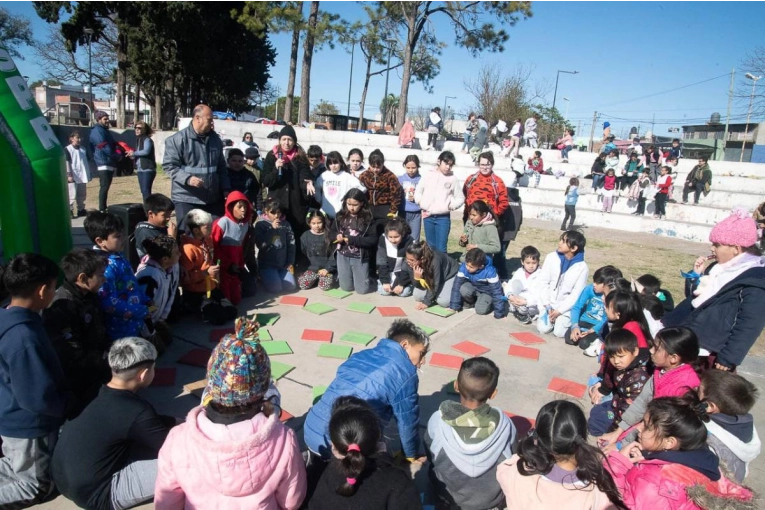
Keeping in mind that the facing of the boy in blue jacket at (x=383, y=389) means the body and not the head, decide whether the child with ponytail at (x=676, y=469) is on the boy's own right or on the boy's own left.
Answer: on the boy's own right

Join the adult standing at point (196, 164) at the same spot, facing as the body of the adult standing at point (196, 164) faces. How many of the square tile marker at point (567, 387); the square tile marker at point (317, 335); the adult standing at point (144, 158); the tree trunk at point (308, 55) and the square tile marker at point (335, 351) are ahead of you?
3

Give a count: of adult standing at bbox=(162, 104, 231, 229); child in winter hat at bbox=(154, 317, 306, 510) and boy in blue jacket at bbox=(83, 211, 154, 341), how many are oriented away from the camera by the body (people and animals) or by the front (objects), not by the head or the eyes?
1

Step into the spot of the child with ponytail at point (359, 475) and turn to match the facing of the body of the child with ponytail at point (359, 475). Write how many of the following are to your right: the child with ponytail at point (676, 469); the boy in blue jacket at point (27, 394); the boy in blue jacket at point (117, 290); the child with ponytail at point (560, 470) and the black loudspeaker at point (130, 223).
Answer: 2

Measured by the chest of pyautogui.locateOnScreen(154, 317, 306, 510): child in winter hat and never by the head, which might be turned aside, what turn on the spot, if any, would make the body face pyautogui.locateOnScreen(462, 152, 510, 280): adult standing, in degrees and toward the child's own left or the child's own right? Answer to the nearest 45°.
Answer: approximately 45° to the child's own right

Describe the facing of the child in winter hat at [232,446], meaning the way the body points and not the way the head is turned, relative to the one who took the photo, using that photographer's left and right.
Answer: facing away from the viewer

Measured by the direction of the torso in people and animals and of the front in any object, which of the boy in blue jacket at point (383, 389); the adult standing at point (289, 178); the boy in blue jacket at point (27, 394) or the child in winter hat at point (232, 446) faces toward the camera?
the adult standing

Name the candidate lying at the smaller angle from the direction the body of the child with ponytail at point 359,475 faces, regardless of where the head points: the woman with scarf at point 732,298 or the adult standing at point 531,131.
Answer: the adult standing

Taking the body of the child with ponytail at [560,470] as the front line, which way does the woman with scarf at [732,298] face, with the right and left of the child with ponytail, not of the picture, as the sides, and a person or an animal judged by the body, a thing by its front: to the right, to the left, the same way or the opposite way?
to the left

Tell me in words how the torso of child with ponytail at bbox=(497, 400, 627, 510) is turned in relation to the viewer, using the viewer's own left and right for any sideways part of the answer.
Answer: facing away from the viewer

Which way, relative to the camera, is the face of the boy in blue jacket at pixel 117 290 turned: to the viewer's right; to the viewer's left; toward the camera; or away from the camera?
to the viewer's right

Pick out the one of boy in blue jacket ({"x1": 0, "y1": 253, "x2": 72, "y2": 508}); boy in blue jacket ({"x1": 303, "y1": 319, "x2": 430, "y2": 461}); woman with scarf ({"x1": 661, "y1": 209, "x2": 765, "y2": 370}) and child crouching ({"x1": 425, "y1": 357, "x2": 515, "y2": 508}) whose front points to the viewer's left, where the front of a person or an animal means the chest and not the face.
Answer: the woman with scarf

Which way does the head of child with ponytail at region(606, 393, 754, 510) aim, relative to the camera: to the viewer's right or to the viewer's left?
to the viewer's left

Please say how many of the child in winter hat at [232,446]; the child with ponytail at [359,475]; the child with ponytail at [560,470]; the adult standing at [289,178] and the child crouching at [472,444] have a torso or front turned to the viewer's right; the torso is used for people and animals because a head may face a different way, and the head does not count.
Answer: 0

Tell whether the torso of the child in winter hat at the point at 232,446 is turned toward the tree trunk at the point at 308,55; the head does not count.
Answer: yes

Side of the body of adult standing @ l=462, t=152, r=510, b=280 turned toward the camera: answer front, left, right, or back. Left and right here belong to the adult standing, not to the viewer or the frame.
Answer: front

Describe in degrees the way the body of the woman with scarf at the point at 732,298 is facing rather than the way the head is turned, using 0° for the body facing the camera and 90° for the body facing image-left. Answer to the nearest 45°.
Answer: approximately 90°

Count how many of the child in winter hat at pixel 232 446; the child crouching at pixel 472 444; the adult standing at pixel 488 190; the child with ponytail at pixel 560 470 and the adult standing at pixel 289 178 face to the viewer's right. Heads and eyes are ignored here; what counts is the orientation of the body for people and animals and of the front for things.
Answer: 0

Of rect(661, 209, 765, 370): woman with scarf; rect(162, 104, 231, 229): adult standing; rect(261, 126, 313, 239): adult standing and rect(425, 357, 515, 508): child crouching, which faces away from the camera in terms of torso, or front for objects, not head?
the child crouching

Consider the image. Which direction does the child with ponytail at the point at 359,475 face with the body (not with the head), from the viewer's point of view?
away from the camera

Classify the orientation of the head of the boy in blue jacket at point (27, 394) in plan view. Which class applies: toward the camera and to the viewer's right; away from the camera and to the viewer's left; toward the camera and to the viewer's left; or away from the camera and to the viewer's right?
away from the camera and to the viewer's right

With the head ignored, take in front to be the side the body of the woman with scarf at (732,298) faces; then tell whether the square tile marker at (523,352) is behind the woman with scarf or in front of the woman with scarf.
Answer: in front
